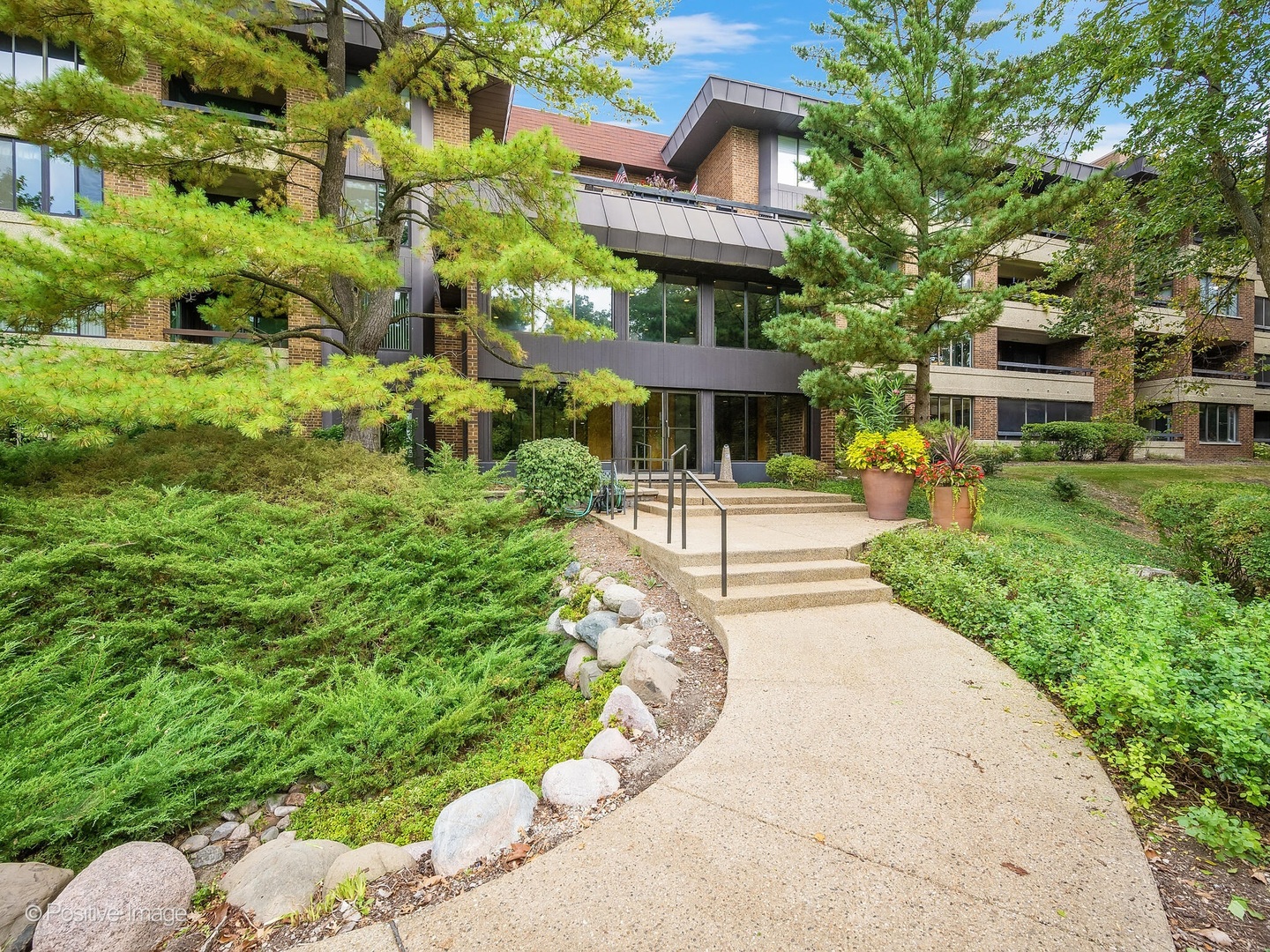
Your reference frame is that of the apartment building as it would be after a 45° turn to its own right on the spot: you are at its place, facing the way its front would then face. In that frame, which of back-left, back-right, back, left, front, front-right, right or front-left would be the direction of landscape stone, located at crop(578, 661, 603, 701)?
front-left

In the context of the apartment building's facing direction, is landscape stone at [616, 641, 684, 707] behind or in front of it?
in front

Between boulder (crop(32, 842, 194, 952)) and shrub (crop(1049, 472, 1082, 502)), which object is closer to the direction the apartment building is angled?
the boulder

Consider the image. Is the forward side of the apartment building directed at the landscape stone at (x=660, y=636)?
yes

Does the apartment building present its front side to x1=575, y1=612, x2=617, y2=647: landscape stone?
yes

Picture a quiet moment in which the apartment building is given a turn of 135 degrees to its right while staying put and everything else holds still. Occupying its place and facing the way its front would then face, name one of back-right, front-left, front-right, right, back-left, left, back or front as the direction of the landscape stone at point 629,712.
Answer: back-left

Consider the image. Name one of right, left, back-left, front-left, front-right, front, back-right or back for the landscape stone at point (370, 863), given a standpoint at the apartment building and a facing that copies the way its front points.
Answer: front

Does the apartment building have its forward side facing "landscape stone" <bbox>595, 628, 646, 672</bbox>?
yes

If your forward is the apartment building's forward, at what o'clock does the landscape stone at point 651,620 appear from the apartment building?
The landscape stone is roughly at 12 o'clock from the apartment building.

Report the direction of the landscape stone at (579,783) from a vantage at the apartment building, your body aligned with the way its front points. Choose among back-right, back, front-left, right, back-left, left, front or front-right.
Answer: front

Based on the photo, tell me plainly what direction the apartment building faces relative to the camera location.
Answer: facing the viewer

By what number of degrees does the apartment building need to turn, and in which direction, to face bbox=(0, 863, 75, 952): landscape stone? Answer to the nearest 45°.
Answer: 0° — it already faces it
